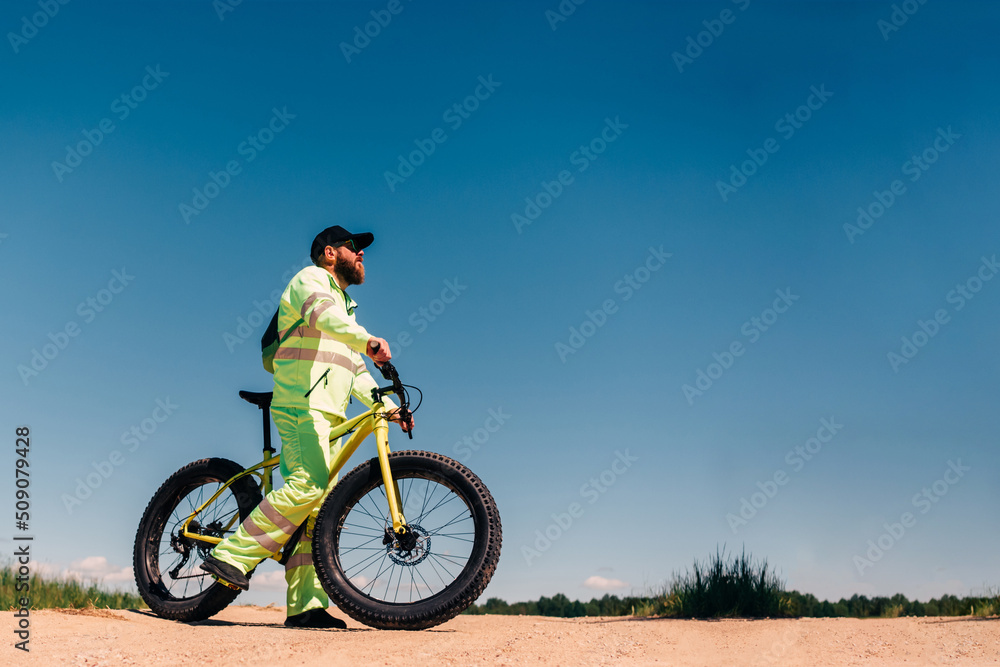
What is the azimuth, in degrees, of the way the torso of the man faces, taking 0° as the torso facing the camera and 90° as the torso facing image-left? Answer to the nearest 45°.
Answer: approximately 270°

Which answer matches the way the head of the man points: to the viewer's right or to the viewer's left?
to the viewer's right
